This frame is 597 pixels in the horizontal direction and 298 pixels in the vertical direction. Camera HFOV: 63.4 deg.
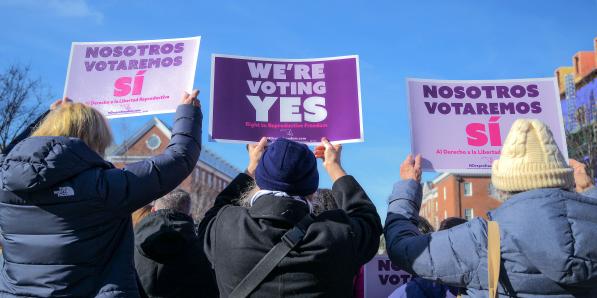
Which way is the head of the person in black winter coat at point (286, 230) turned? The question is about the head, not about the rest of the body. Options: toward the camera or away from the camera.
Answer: away from the camera

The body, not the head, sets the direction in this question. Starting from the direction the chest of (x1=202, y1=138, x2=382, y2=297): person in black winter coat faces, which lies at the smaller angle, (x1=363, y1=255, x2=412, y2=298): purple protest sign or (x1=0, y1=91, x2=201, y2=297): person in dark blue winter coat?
the purple protest sign

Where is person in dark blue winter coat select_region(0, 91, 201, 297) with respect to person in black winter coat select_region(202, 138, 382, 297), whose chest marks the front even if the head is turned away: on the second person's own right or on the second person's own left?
on the second person's own left

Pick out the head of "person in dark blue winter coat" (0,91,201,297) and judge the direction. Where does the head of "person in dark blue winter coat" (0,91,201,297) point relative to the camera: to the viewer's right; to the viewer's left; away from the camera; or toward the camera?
away from the camera

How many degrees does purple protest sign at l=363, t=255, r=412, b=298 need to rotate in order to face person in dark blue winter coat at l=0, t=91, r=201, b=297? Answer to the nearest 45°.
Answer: approximately 45° to its right

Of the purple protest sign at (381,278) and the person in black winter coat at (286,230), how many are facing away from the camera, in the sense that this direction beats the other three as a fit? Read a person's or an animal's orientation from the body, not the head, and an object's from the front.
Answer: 1

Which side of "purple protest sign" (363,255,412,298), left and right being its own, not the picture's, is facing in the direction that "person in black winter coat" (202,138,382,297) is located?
front

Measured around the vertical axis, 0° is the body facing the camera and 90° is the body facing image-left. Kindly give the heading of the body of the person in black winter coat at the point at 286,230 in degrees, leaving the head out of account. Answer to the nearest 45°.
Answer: approximately 180°

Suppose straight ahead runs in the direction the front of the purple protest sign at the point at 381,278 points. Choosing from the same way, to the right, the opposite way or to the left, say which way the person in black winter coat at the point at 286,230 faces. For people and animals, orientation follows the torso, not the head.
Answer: the opposite way

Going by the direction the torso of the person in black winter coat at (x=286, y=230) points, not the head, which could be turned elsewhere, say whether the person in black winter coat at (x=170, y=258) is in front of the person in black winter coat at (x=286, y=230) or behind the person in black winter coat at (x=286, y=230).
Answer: in front

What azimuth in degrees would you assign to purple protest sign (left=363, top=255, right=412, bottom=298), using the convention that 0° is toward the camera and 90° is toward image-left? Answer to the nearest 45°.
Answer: approximately 0°

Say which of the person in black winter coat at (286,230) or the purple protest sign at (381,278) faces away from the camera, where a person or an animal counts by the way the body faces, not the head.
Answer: the person in black winter coat

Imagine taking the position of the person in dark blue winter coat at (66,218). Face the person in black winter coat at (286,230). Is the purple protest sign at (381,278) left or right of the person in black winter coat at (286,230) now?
left
